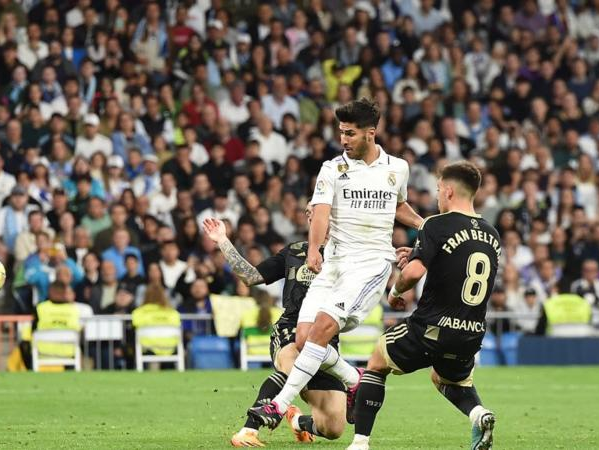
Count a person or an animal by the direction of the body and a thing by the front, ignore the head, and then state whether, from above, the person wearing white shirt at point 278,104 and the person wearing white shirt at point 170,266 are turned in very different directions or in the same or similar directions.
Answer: same or similar directions

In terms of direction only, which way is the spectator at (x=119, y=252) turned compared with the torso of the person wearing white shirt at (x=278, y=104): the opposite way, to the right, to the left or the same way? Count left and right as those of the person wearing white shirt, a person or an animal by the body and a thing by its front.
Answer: the same way

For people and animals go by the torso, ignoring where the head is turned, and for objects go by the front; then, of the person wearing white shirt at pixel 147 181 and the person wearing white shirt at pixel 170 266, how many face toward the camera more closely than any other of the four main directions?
2

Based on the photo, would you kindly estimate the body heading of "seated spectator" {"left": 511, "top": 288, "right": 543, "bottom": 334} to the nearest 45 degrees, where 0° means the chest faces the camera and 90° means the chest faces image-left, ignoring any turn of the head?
approximately 0°

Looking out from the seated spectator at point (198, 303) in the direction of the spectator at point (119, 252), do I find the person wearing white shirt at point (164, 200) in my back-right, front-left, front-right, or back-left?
front-right

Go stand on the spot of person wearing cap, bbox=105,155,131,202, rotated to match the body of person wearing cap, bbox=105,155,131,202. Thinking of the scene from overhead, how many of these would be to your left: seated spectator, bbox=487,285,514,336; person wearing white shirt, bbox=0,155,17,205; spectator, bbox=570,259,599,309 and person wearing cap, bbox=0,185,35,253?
2

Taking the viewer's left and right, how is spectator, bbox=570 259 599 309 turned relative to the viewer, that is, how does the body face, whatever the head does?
facing the viewer

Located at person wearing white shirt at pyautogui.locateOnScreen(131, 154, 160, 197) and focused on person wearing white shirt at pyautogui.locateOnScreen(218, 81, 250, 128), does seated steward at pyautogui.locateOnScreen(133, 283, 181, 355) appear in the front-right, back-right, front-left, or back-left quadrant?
back-right

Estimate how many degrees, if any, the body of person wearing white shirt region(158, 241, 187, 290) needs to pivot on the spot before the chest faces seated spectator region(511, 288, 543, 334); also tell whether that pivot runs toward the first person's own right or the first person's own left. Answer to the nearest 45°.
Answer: approximately 90° to the first person's own left

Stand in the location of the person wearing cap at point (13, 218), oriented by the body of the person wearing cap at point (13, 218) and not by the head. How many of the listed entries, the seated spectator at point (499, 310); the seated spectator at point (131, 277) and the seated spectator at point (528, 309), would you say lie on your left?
3

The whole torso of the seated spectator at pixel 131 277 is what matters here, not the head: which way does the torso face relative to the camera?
toward the camera

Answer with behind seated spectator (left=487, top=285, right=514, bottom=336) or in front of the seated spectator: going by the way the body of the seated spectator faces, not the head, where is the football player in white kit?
in front

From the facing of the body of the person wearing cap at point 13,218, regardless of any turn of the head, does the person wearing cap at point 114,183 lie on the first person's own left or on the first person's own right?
on the first person's own left

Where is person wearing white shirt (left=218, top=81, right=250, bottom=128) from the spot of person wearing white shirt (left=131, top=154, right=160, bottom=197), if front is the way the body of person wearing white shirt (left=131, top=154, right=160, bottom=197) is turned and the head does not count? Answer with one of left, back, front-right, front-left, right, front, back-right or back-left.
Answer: back-left

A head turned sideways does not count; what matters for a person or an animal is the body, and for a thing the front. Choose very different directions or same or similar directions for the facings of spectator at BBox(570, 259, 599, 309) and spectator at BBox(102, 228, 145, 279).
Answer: same or similar directions
